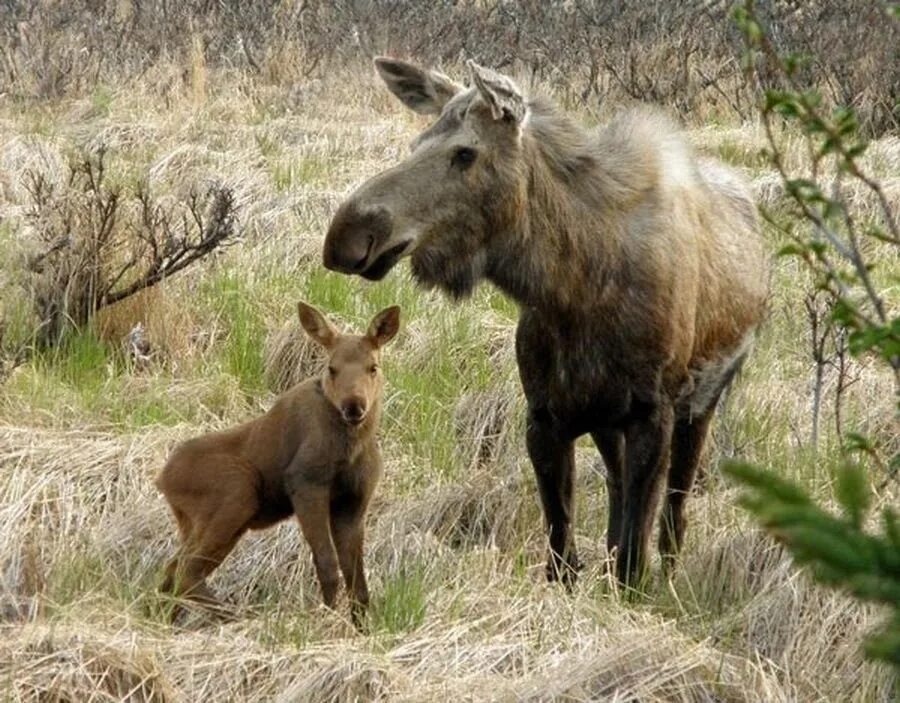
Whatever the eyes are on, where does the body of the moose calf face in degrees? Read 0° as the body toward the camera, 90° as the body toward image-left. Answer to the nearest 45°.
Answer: approximately 315°

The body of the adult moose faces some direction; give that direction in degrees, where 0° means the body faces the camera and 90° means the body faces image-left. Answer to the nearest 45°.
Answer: approximately 45°

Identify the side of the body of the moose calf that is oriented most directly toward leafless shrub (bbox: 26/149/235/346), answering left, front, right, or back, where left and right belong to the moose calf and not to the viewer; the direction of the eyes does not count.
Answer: back

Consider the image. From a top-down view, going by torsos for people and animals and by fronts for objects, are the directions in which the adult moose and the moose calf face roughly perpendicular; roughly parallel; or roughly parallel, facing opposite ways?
roughly perpendicular
